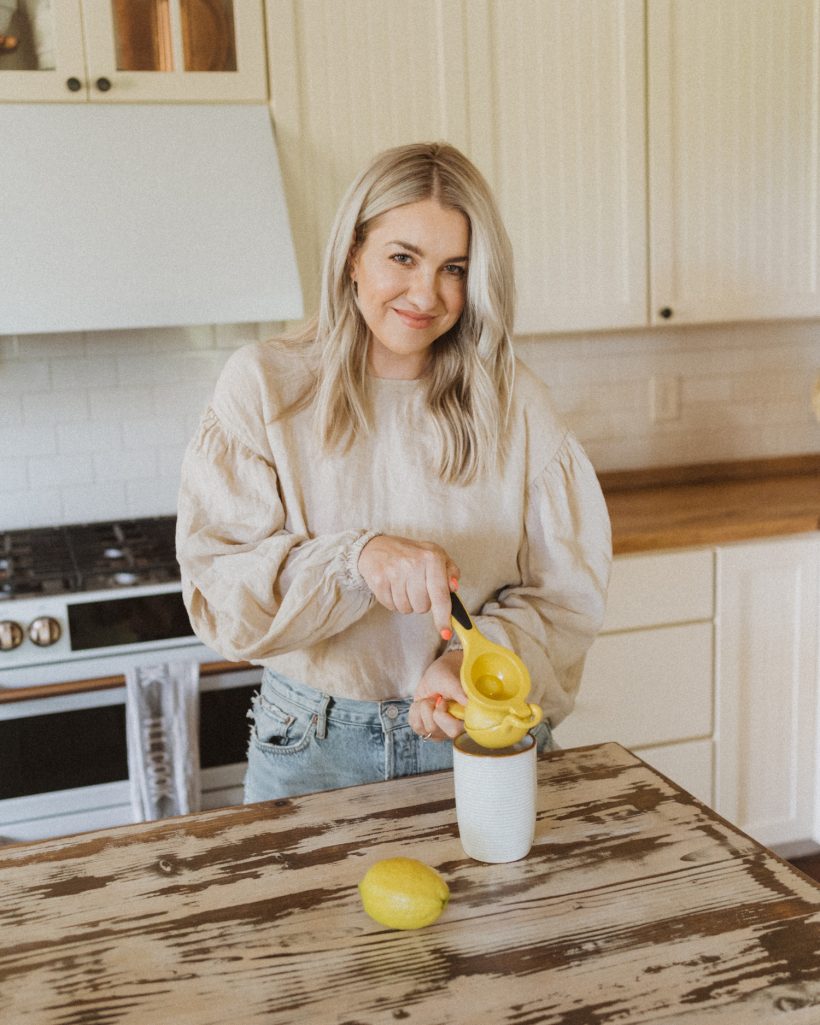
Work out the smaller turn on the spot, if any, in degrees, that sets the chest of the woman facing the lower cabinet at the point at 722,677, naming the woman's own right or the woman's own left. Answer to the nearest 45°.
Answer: approximately 135° to the woman's own left

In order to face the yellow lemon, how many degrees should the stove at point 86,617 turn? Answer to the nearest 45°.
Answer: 0° — it already faces it

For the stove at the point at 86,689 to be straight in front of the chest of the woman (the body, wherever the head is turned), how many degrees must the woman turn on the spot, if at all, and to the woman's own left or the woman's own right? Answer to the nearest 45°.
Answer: approximately 135° to the woman's own right

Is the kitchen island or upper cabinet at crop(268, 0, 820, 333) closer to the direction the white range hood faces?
the kitchen island

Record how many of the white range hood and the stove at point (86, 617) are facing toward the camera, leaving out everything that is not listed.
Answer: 2

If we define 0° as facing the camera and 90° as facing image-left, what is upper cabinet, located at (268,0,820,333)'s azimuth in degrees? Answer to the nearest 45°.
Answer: approximately 0°
